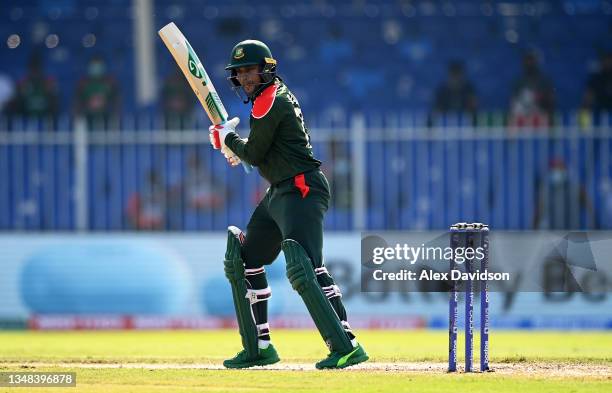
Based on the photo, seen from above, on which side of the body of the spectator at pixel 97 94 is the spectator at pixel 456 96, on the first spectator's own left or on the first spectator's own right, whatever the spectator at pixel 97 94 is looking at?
on the first spectator's own left

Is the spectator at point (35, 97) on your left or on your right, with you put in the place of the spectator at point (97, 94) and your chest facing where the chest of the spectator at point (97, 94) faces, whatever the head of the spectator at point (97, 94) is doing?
on your right

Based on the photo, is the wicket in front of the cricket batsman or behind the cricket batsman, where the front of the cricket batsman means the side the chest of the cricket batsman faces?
behind

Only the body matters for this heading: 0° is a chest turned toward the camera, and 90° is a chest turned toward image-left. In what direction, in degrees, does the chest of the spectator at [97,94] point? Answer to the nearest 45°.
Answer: approximately 0°

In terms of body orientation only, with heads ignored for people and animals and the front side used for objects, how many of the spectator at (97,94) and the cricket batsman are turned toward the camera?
1

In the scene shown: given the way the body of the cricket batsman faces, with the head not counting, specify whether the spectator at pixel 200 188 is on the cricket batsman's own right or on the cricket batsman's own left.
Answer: on the cricket batsman's own right

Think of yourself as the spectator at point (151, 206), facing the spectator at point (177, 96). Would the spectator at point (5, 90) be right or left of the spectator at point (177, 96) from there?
left

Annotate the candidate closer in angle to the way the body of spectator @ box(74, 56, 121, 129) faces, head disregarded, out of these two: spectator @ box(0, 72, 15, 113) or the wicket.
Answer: the wicket
